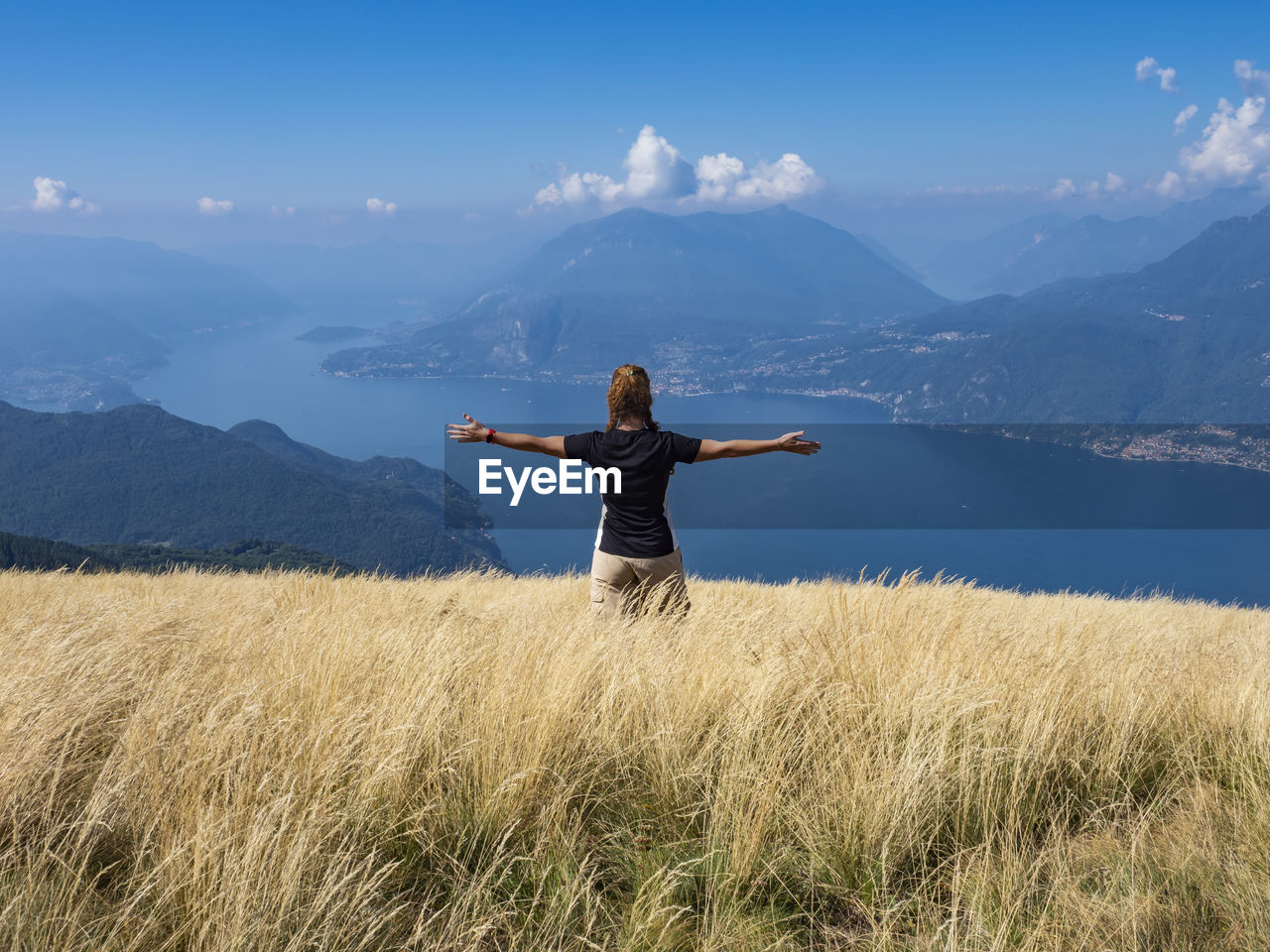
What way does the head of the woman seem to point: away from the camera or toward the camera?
away from the camera

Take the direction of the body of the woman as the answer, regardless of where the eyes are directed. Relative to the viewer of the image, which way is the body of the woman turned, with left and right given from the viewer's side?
facing away from the viewer
